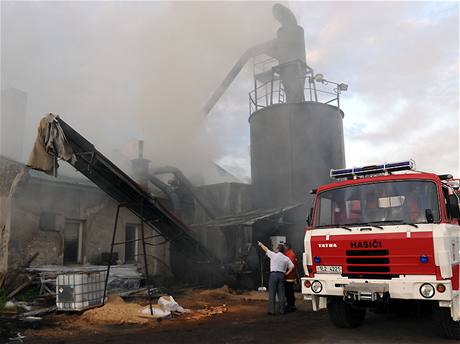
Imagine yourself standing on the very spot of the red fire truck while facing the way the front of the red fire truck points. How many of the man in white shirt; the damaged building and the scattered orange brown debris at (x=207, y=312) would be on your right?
3

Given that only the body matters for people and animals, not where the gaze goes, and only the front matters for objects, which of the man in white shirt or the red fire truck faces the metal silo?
the man in white shirt

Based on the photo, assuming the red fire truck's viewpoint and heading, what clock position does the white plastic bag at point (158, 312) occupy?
The white plastic bag is roughly at 2 o'clock from the red fire truck.

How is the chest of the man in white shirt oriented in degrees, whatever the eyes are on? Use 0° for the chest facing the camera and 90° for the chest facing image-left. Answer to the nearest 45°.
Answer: approximately 180°

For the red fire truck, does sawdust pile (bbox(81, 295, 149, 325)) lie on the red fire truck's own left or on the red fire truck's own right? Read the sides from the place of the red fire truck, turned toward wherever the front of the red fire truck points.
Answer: on the red fire truck's own right

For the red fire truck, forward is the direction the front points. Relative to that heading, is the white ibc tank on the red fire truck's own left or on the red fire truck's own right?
on the red fire truck's own right

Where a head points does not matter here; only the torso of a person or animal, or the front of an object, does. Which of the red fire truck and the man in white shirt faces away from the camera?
the man in white shirt

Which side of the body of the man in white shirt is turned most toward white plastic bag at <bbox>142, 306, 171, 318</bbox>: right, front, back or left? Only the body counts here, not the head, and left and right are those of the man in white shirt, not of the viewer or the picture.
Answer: left

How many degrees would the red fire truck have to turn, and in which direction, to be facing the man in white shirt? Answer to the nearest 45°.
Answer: approximately 90° to its right

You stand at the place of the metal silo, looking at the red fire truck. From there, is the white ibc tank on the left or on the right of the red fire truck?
right

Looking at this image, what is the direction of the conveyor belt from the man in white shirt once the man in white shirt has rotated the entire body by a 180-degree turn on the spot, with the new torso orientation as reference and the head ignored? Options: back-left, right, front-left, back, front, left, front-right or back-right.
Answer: right

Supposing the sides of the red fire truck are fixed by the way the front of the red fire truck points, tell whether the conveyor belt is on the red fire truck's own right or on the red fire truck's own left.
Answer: on the red fire truck's own right

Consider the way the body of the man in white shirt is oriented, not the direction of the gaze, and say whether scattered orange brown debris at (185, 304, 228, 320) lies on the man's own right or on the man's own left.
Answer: on the man's own left
